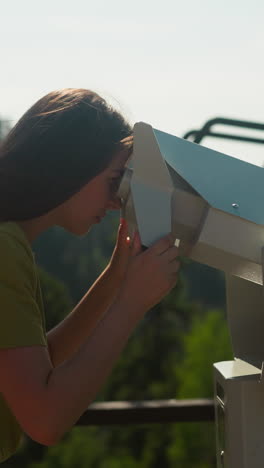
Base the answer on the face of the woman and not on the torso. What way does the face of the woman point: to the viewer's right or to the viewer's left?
to the viewer's right

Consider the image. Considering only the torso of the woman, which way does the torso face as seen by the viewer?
to the viewer's right

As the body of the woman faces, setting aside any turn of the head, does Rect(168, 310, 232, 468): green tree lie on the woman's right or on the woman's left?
on the woman's left
